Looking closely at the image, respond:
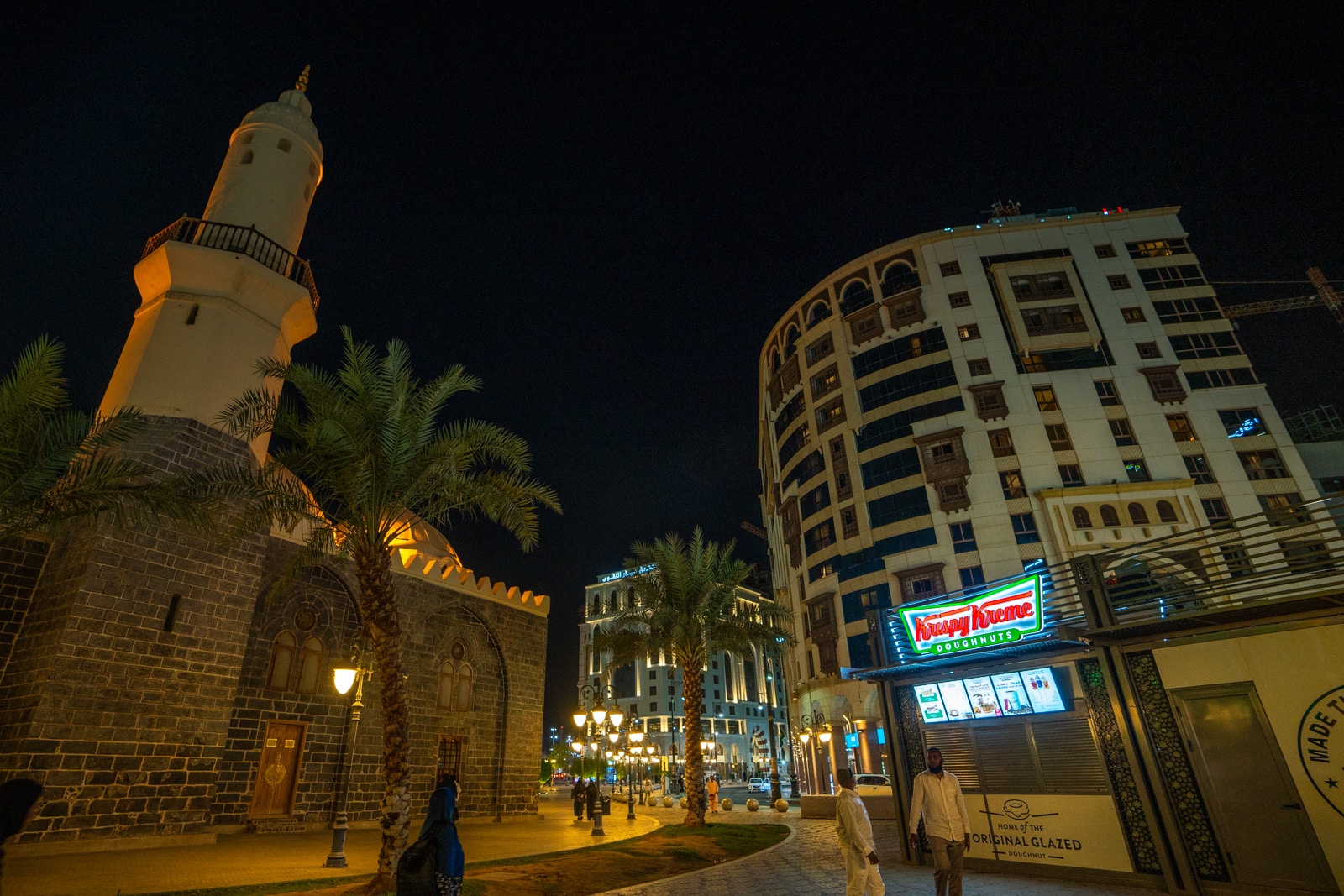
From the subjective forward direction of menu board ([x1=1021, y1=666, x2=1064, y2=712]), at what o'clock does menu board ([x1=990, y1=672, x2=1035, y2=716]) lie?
menu board ([x1=990, y1=672, x2=1035, y2=716]) is roughly at 2 o'clock from menu board ([x1=1021, y1=666, x2=1064, y2=712]).

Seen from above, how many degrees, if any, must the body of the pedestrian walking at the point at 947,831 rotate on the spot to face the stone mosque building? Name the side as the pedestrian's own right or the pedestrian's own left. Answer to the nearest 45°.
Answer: approximately 90° to the pedestrian's own right

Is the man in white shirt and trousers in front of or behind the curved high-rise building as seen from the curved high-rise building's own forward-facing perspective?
in front

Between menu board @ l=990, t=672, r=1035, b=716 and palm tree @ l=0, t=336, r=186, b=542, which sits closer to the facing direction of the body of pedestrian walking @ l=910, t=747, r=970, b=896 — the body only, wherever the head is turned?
the palm tree

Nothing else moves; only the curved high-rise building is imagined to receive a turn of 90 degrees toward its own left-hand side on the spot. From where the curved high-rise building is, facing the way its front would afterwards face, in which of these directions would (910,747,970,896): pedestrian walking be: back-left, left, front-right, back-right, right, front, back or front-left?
front-right

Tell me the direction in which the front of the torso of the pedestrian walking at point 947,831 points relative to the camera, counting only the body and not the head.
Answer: toward the camera

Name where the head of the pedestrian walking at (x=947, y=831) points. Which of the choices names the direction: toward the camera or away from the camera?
toward the camera

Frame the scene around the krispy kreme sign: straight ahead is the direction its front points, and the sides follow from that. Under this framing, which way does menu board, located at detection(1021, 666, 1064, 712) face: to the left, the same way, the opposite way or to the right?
the same way

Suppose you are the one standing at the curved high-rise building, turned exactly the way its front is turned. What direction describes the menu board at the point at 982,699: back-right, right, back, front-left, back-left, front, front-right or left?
front-left

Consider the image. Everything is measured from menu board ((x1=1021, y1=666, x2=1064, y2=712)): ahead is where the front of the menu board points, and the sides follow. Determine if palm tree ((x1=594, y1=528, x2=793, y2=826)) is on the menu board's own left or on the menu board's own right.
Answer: on the menu board's own right

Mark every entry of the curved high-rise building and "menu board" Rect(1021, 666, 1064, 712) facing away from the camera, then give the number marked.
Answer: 0

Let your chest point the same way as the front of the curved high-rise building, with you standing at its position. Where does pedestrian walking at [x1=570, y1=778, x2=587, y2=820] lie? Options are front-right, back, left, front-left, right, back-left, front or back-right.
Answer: front

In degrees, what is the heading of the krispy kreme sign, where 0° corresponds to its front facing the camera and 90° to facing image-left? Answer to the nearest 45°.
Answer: approximately 45°

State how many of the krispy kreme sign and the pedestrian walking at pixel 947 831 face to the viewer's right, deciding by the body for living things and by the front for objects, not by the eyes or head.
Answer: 0

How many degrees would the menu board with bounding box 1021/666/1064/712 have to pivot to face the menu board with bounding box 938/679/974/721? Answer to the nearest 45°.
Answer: approximately 45° to its right
